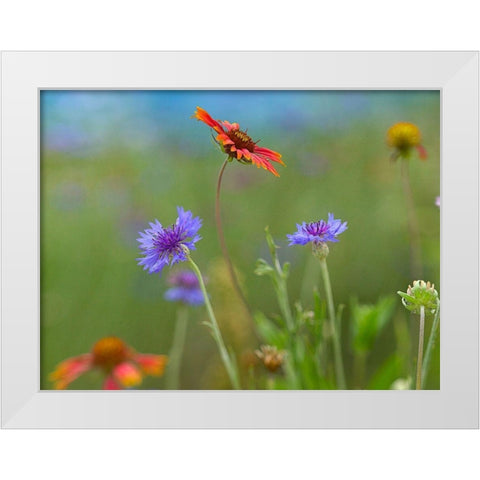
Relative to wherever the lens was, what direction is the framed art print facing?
facing the viewer
